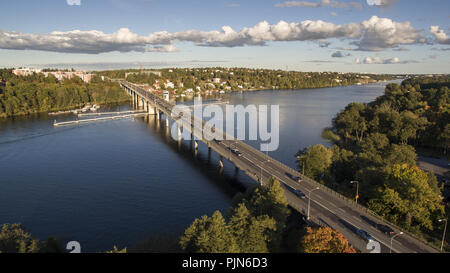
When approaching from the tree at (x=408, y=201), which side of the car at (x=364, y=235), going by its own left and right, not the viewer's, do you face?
left

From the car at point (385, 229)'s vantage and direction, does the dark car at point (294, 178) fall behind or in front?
in front

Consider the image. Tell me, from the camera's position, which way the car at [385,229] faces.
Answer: facing away from the viewer and to the left of the viewer

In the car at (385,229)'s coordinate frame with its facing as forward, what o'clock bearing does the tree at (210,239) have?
The tree is roughly at 9 o'clock from the car.

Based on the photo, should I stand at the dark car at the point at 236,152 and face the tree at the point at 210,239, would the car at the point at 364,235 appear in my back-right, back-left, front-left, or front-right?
front-left

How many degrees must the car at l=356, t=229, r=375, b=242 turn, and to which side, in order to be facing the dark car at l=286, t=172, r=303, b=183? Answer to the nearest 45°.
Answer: approximately 180°

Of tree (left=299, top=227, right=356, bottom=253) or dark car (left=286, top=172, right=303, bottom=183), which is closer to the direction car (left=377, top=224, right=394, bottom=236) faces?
the dark car

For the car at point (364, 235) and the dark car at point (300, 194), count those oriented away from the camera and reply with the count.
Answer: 0

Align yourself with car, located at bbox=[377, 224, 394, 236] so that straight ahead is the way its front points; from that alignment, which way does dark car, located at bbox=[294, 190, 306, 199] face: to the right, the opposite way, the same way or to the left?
the opposite way

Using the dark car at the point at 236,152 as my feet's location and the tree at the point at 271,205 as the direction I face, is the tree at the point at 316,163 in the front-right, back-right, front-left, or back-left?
front-left

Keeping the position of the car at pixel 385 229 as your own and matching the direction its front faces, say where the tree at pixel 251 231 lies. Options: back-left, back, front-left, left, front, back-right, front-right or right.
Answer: left

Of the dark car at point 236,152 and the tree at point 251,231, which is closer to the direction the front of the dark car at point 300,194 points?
the tree

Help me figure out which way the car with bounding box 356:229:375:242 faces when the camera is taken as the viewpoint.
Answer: facing the viewer and to the right of the viewer

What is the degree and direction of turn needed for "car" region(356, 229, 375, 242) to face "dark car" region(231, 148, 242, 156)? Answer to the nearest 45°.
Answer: approximately 180°

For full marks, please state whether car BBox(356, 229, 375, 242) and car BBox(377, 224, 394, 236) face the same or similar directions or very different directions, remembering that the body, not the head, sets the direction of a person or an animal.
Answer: very different directions

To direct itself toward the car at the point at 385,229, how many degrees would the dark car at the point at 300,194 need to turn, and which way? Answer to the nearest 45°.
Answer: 0° — it already faces it
